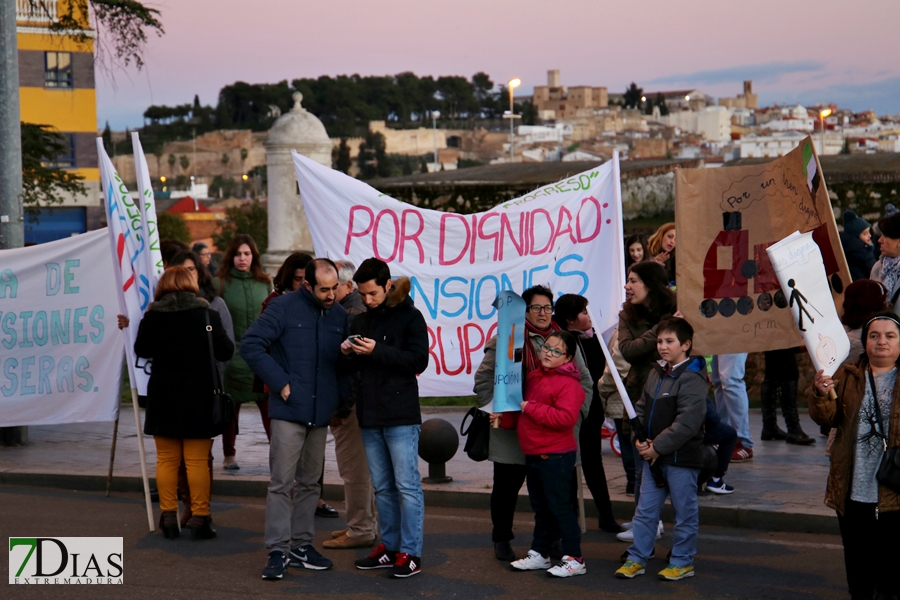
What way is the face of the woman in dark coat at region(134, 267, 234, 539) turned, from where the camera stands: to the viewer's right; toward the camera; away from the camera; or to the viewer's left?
away from the camera

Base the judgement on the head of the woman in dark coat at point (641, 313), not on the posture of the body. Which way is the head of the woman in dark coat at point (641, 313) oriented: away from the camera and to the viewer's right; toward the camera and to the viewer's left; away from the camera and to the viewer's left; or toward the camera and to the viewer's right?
toward the camera and to the viewer's left

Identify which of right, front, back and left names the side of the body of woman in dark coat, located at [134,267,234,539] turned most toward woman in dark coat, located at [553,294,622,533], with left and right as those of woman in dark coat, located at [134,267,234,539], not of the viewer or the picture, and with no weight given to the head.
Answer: right

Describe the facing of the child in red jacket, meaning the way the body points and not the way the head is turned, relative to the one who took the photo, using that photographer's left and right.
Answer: facing the viewer and to the left of the viewer

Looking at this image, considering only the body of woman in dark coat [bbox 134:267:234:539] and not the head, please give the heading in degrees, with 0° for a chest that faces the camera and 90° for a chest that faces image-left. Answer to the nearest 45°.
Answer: approximately 180°

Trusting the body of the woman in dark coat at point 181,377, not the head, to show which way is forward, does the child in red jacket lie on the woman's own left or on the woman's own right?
on the woman's own right

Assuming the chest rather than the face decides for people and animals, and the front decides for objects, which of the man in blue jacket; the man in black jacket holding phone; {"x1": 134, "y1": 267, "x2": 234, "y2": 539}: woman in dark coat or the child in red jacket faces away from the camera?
the woman in dark coat

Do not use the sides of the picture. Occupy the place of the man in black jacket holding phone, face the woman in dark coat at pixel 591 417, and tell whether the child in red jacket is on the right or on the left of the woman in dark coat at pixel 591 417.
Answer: right

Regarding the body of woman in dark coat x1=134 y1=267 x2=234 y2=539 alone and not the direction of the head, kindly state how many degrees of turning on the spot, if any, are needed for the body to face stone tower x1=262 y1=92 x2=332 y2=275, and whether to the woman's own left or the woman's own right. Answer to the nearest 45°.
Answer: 0° — they already face it

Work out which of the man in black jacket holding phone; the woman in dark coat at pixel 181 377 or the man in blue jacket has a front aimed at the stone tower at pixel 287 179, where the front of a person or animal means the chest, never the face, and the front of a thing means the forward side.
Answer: the woman in dark coat

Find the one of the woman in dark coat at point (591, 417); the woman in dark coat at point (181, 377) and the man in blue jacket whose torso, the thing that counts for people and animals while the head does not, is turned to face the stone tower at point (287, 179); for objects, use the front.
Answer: the woman in dark coat at point (181, 377)

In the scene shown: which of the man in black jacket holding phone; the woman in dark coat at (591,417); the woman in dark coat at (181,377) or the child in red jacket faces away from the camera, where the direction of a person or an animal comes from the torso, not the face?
the woman in dark coat at (181,377)

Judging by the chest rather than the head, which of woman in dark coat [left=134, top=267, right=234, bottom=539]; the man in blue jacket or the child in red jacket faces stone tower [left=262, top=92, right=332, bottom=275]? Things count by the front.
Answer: the woman in dark coat

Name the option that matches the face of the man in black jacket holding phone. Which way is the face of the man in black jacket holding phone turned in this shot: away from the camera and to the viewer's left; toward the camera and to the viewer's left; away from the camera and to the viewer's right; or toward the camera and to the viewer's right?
toward the camera and to the viewer's left
